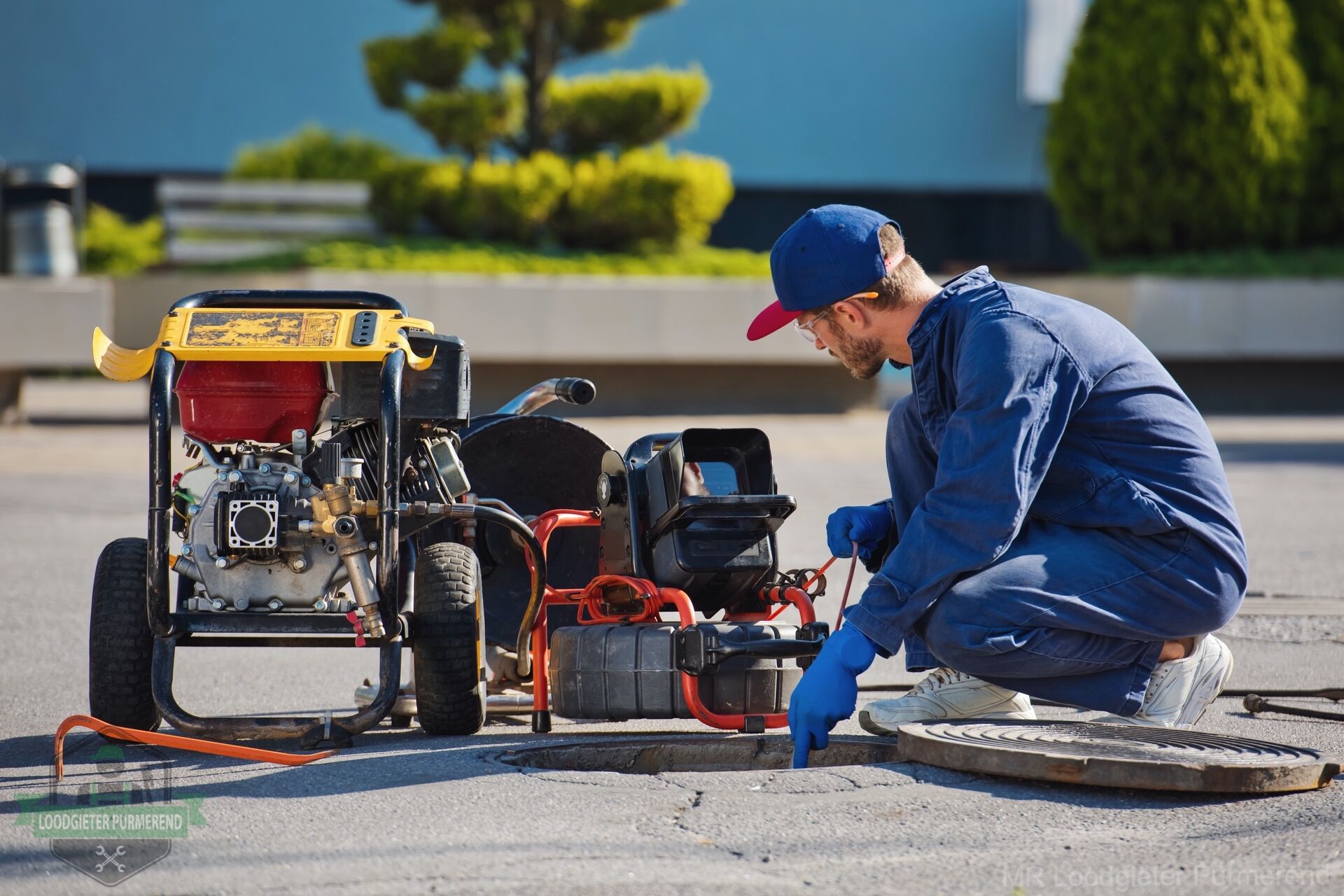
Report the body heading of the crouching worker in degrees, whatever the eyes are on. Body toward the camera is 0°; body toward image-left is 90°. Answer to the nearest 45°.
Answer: approximately 90°

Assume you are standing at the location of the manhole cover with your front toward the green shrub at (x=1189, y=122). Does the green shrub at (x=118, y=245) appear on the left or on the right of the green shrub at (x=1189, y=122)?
left

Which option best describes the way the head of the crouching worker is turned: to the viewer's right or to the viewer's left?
to the viewer's left

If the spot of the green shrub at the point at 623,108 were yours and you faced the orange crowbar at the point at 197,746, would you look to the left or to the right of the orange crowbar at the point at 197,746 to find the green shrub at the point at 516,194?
right

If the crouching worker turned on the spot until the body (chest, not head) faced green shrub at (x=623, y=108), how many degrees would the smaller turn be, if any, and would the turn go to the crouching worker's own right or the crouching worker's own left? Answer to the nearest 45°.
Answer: approximately 90° to the crouching worker's own right

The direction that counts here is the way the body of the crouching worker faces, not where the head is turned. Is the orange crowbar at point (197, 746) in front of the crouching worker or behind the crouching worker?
in front

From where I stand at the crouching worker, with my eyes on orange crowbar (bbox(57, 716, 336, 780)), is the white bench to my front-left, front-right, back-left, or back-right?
front-right

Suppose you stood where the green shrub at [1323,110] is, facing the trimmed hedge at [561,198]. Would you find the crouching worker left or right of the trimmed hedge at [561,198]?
left

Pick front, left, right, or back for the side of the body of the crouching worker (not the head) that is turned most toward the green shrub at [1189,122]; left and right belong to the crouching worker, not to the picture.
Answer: right

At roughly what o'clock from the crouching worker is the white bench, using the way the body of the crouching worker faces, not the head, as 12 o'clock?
The white bench is roughly at 2 o'clock from the crouching worker.
